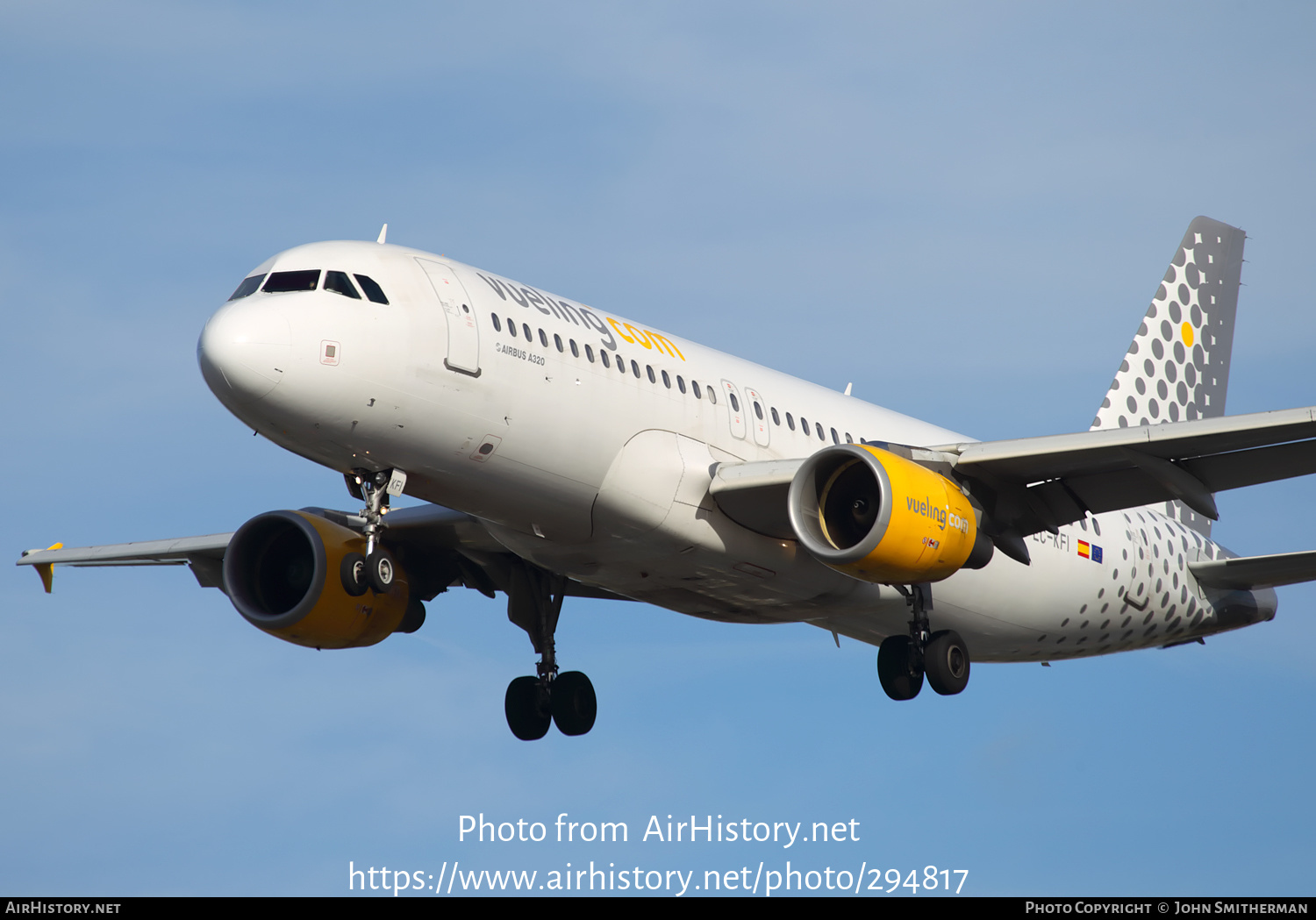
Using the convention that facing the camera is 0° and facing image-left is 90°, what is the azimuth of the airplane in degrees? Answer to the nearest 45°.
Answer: approximately 45°
